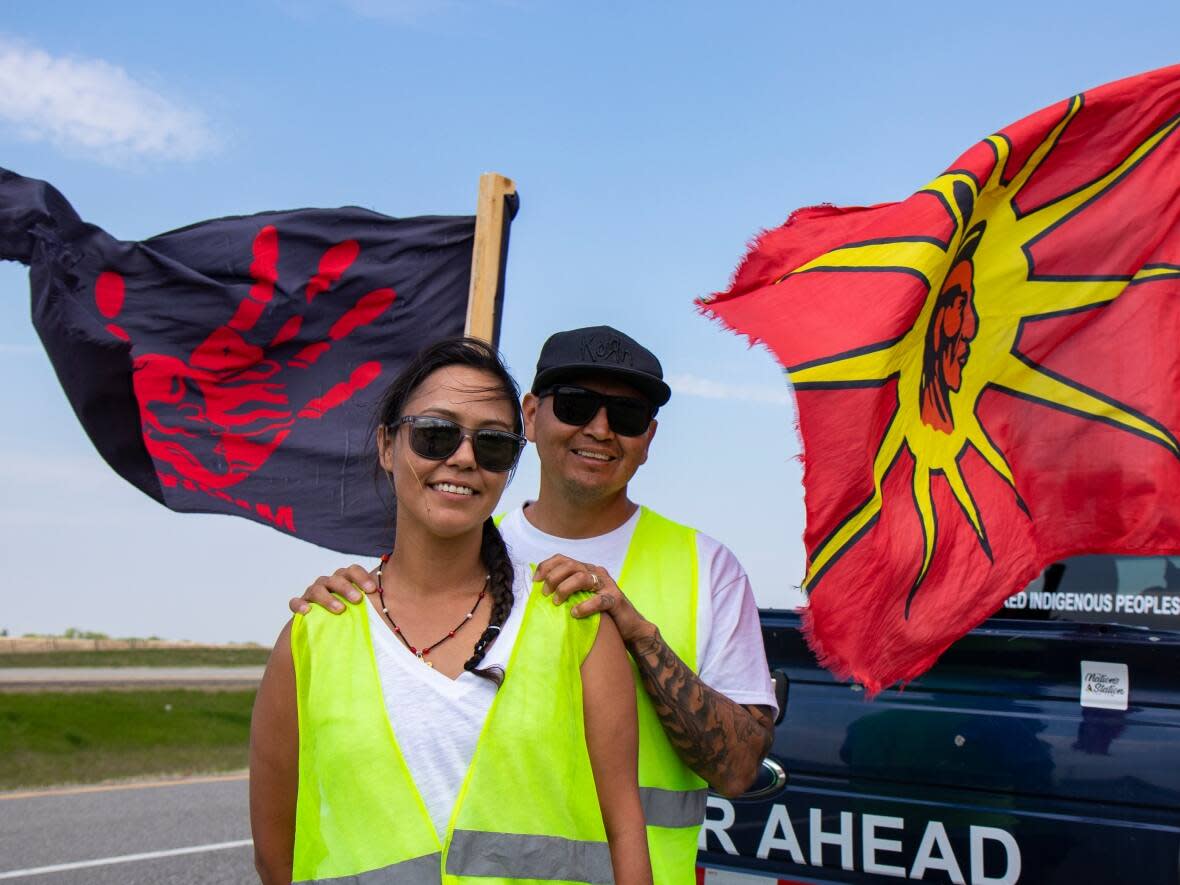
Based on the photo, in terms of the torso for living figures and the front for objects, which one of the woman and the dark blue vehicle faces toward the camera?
the woman

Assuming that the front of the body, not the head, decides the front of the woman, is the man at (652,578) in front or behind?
behind

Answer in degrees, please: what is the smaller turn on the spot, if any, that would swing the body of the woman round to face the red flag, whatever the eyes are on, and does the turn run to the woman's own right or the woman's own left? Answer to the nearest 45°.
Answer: approximately 135° to the woman's own left

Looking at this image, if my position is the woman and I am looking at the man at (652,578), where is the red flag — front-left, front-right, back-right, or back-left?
front-right

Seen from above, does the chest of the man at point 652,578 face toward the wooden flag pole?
no

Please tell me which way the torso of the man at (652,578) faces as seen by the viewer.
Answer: toward the camera

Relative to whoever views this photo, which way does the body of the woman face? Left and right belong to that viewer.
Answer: facing the viewer

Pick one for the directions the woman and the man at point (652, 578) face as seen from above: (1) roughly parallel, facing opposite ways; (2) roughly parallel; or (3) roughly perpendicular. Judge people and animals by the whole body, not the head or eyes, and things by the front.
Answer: roughly parallel

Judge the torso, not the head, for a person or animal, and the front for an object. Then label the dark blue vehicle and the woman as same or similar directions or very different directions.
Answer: very different directions

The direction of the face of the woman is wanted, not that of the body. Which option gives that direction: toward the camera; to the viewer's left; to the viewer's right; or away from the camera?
toward the camera

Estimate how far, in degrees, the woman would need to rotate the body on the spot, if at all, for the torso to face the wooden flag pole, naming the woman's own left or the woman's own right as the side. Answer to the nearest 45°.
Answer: approximately 180°

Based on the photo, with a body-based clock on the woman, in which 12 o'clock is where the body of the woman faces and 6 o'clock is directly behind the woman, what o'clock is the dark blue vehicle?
The dark blue vehicle is roughly at 8 o'clock from the woman.

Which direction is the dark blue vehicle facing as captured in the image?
away from the camera

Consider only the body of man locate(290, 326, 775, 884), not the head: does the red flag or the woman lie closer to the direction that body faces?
the woman

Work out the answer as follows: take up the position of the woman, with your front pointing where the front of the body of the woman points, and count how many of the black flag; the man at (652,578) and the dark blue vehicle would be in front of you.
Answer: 0
